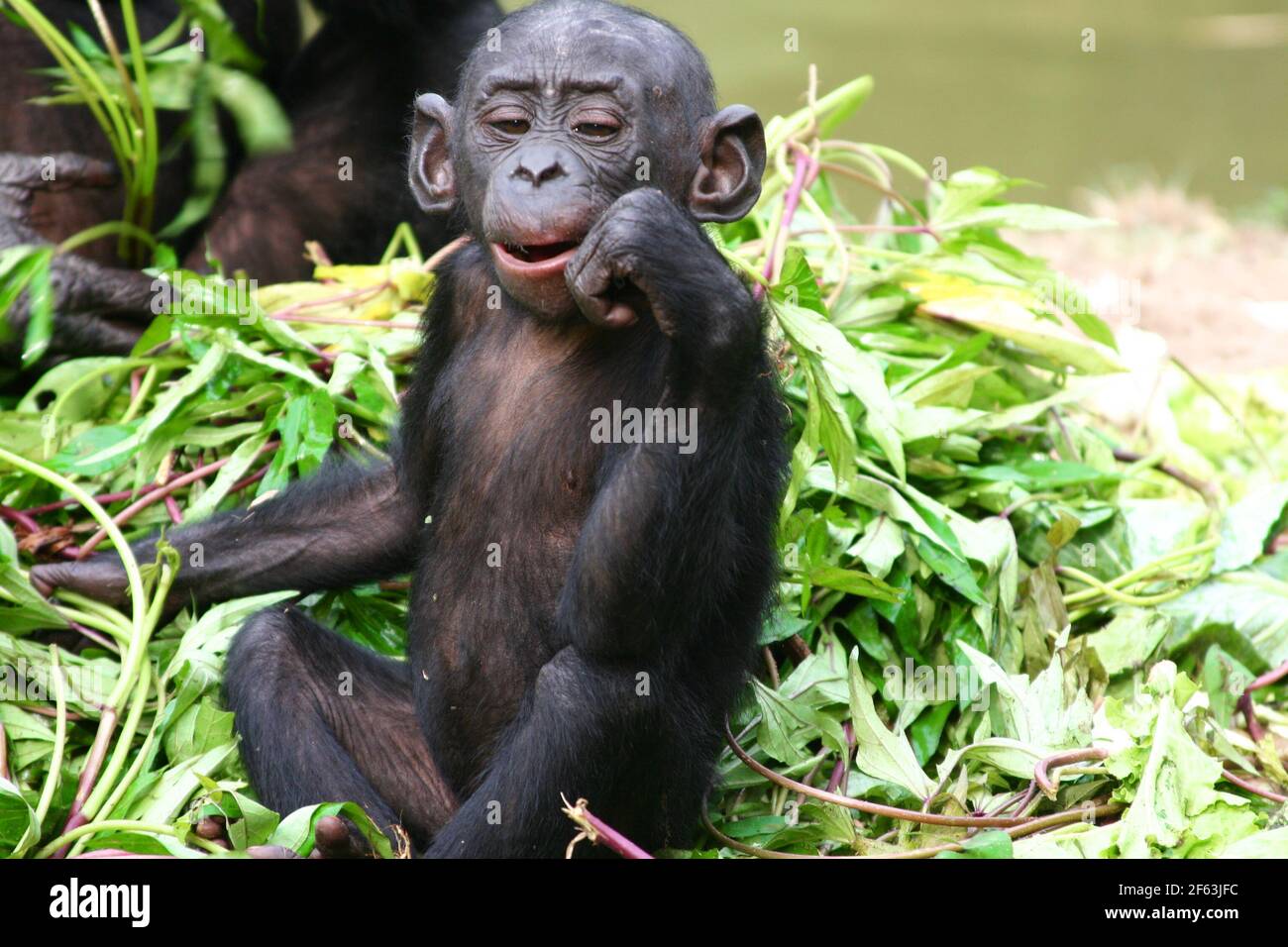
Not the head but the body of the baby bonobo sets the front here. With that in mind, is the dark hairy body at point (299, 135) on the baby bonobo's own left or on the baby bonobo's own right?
on the baby bonobo's own right

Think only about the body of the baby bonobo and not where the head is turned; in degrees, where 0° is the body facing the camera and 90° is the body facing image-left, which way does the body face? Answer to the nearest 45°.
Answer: approximately 45°
